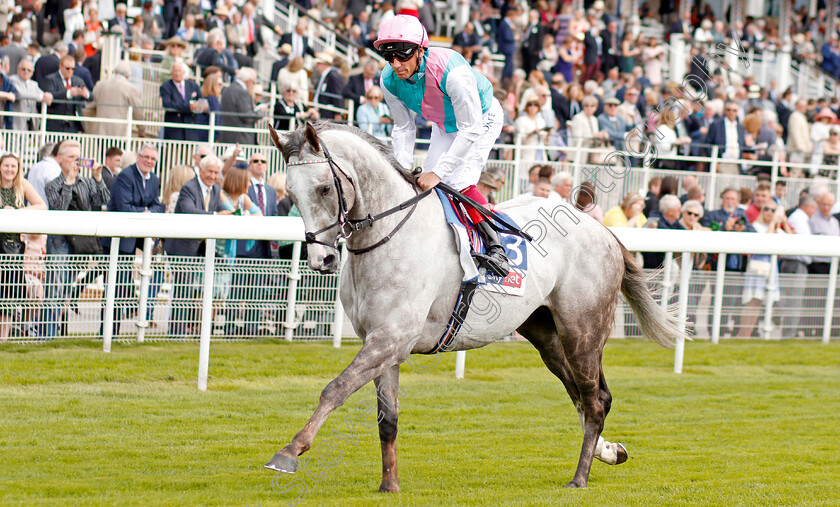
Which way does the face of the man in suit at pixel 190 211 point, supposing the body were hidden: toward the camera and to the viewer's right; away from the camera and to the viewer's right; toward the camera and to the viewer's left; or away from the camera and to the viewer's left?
toward the camera and to the viewer's right

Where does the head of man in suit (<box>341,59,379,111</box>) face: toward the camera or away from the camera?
toward the camera

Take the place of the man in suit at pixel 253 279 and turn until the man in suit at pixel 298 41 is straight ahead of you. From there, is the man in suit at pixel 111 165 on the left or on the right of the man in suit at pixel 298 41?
left

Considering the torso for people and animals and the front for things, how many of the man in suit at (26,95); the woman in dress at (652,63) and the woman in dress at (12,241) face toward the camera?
3

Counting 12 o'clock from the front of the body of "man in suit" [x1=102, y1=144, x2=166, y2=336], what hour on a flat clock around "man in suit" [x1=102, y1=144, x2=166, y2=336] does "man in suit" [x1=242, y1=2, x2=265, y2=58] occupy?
"man in suit" [x1=242, y1=2, x2=265, y2=58] is roughly at 8 o'clock from "man in suit" [x1=102, y1=144, x2=166, y2=336].

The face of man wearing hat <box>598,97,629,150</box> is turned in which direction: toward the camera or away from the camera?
toward the camera

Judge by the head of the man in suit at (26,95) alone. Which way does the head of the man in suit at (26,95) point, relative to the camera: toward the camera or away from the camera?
toward the camera

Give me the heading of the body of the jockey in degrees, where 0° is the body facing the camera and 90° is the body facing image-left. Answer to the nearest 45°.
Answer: approximately 45°

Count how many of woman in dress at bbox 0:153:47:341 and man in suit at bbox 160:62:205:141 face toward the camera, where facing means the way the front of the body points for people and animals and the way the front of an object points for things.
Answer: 2

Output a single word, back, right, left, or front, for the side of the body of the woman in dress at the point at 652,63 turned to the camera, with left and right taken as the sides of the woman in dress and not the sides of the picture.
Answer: front

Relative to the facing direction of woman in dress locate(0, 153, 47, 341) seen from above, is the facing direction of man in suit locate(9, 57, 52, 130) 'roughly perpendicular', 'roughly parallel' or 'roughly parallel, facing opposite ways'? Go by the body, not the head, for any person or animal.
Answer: roughly parallel
